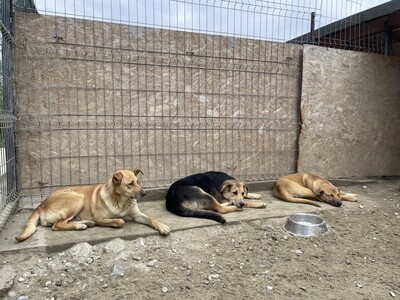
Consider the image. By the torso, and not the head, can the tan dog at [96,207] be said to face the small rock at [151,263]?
no

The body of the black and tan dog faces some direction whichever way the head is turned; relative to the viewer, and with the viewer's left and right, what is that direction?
facing to the right of the viewer

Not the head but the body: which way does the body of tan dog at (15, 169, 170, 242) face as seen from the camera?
to the viewer's right

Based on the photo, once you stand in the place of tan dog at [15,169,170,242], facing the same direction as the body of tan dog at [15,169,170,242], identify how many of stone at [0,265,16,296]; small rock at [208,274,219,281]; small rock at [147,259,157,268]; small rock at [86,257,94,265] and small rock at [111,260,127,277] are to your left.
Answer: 0

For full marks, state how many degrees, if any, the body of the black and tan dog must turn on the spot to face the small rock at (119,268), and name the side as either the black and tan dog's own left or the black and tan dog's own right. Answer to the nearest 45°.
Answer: approximately 90° to the black and tan dog's own right

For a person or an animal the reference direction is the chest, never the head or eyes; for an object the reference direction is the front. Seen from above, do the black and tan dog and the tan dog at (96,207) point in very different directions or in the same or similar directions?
same or similar directions

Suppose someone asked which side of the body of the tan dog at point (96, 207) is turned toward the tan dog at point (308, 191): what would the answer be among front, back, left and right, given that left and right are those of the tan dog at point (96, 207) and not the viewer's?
front

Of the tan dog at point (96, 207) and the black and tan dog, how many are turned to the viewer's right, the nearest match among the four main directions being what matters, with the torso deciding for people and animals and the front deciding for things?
2

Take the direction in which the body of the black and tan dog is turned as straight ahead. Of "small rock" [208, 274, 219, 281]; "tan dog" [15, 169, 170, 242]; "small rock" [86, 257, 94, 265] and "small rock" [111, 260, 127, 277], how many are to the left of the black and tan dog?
0

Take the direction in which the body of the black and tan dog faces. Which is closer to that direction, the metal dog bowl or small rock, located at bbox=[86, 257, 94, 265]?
the metal dog bowl

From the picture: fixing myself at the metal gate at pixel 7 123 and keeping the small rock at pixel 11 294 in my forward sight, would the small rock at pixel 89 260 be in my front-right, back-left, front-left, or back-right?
front-left

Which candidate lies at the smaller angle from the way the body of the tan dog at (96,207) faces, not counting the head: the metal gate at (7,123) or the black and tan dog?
the black and tan dog

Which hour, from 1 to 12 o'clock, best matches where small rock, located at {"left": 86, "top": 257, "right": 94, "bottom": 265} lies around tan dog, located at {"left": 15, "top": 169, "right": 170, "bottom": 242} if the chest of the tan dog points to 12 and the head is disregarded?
The small rock is roughly at 3 o'clock from the tan dog.

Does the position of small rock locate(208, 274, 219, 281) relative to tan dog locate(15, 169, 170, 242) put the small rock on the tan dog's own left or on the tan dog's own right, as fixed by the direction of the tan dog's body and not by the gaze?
on the tan dog's own right

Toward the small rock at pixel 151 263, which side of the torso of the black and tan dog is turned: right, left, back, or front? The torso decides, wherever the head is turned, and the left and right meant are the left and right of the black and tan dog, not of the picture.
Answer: right

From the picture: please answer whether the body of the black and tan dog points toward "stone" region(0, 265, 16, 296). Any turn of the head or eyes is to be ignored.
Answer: no
